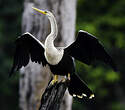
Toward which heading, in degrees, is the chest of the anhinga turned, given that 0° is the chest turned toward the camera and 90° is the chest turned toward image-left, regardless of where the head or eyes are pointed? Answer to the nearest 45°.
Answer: approximately 45°

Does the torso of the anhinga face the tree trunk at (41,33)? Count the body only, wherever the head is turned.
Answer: no
